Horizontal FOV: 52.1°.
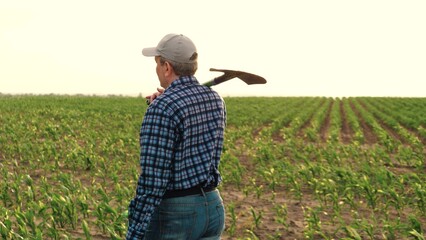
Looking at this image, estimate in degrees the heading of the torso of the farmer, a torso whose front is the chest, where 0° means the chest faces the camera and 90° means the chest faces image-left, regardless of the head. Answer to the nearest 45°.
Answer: approximately 135°
